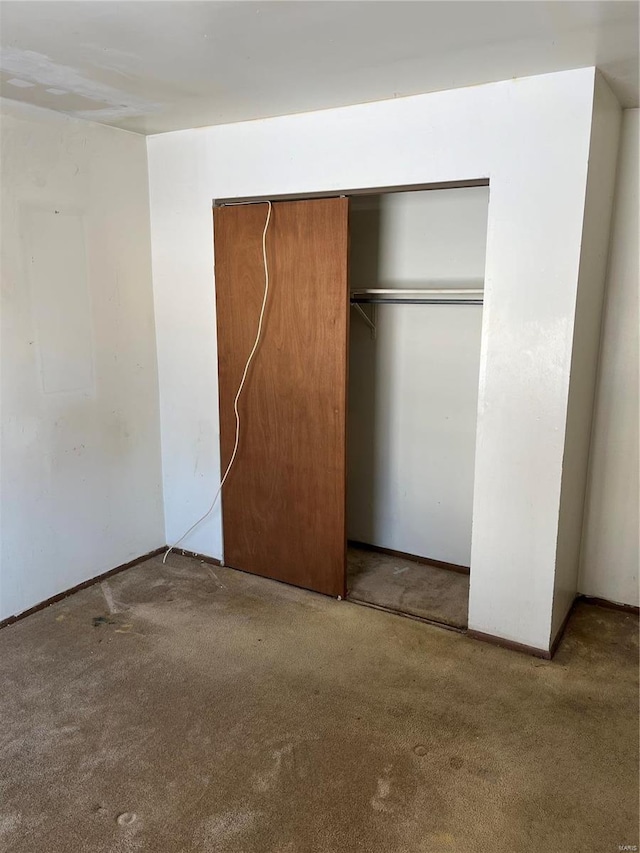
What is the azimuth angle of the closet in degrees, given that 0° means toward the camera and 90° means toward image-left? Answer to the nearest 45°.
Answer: approximately 45°

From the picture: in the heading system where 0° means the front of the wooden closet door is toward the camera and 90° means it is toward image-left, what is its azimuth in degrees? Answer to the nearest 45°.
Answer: approximately 45°
